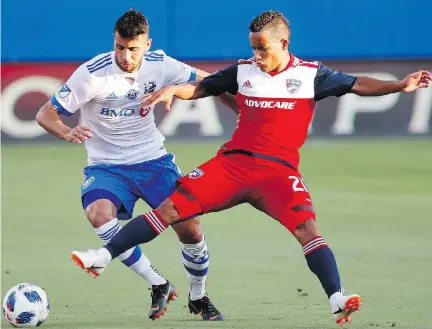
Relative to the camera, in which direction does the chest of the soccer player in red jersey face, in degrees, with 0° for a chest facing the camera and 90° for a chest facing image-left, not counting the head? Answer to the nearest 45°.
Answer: approximately 0°

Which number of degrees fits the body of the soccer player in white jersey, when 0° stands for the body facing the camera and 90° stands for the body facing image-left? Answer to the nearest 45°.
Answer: approximately 0°

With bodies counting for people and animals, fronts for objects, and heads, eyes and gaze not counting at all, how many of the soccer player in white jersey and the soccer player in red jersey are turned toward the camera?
2

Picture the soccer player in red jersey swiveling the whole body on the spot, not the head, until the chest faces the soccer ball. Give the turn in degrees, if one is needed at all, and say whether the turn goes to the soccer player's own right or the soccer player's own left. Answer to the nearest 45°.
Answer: approximately 90° to the soccer player's own right

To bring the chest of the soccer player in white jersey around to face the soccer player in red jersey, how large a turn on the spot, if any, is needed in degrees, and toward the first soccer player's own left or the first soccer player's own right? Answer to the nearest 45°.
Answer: approximately 45° to the first soccer player's own left
